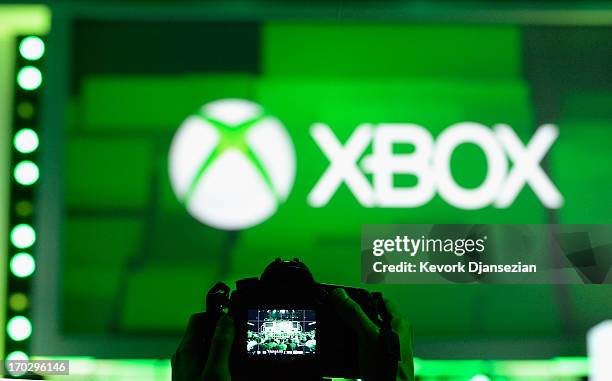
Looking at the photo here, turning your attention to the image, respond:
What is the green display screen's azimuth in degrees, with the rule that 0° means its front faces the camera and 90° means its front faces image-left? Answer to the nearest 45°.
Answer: approximately 0°

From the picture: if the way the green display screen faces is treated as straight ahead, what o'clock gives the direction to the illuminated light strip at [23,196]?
The illuminated light strip is roughly at 3 o'clock from the green display screen.
